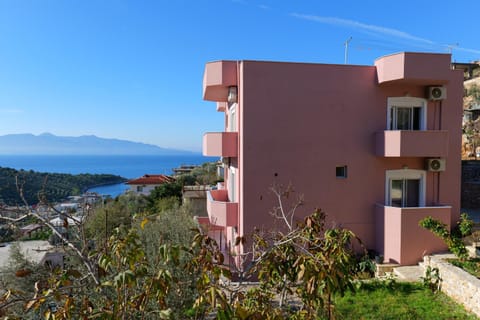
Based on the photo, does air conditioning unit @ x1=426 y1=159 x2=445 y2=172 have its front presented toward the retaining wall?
yes

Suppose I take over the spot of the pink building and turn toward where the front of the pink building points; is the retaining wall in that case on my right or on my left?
on my left

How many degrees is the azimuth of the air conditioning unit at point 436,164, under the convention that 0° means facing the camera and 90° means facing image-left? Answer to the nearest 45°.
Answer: approximately 0°

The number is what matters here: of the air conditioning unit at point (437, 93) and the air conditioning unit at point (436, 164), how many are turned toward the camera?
2
